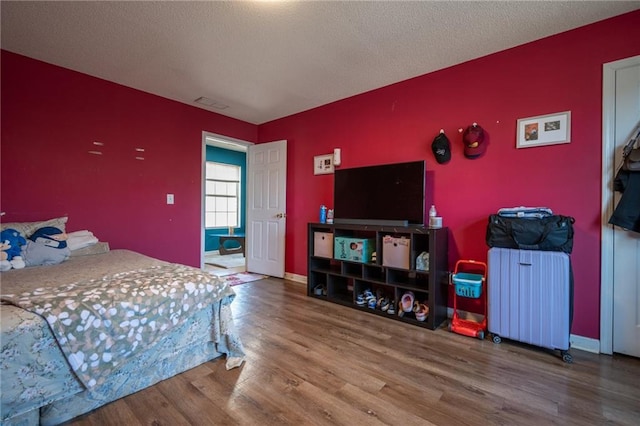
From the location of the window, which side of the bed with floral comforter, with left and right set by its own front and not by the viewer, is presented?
left

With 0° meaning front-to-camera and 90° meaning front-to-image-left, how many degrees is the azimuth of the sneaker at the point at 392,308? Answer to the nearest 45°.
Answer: approximately 45°

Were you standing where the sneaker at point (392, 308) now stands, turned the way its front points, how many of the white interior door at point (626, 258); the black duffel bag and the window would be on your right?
1

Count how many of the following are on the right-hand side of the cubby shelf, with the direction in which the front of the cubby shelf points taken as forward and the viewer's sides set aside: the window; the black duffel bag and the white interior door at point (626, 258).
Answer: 1

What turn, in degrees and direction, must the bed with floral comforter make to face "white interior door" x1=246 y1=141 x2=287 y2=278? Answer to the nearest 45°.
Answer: approximately 90° to its left

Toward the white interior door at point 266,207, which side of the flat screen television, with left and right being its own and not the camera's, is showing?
right

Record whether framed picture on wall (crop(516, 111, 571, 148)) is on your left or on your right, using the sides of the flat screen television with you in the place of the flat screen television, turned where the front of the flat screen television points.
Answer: on your left

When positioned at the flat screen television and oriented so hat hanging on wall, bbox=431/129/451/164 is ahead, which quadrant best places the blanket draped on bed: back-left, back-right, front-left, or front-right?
back-right

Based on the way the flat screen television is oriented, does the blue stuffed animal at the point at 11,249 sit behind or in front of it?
in front

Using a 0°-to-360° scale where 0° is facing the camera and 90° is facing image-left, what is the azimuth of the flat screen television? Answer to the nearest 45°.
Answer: approximately 45°

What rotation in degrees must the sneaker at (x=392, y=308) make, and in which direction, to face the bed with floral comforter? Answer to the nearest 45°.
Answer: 0° — it already faces it

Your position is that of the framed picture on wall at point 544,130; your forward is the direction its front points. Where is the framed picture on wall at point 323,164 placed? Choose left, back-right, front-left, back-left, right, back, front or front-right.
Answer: front-right

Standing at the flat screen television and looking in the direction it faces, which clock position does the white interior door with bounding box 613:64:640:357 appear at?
The white interior door is roughly at 8 o'clock from the flat screen television.
